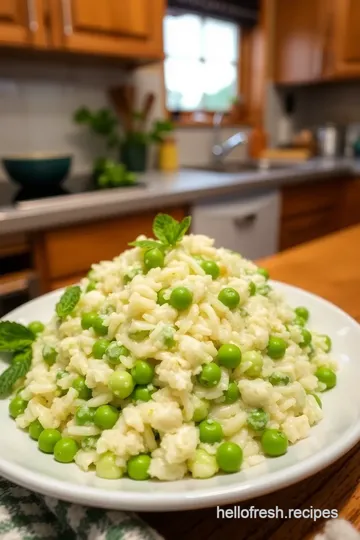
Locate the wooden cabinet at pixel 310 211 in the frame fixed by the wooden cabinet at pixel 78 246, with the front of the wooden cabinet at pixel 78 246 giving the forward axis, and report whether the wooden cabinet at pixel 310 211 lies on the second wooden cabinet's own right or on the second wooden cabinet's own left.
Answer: on the second wooden cabinet's own left

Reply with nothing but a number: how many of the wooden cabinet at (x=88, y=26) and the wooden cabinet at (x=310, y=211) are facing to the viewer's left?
0

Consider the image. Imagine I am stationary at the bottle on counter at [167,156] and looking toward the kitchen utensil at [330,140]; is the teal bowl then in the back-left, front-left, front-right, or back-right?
back-right

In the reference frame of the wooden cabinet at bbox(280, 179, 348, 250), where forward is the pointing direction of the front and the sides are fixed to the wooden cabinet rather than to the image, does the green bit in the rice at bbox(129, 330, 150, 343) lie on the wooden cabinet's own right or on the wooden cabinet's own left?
on the wooden cabinet's own right

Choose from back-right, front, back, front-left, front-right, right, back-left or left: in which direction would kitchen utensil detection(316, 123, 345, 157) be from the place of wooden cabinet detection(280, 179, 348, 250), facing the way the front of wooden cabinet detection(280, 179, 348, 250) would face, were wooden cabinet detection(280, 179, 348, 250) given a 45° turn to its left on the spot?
left

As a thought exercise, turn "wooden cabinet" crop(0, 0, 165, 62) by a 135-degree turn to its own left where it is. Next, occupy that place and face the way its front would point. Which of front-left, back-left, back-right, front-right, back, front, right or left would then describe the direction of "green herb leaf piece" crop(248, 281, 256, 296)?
back

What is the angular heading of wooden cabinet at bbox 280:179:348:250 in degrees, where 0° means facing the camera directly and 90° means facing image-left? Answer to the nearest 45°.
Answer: approximately 315°

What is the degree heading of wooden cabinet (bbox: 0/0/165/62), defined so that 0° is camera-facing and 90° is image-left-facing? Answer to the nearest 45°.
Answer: approximately 315°

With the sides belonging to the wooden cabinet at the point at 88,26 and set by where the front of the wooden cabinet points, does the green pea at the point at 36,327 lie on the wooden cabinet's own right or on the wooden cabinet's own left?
on the wooden cabinet's own right

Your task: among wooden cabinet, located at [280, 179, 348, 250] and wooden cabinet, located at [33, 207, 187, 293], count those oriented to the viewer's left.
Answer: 0

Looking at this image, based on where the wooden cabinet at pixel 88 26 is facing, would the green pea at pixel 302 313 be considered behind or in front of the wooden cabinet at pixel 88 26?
in front

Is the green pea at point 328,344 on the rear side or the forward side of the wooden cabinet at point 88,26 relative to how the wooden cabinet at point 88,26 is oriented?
on the forward side

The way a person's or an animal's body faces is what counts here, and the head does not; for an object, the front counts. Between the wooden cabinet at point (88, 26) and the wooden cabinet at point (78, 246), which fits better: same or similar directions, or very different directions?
same or similar directions

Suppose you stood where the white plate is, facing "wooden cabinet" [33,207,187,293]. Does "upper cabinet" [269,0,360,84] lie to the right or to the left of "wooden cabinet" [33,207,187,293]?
right

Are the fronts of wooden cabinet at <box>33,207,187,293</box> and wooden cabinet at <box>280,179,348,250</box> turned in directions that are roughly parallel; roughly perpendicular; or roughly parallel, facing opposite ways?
roughly parallel
